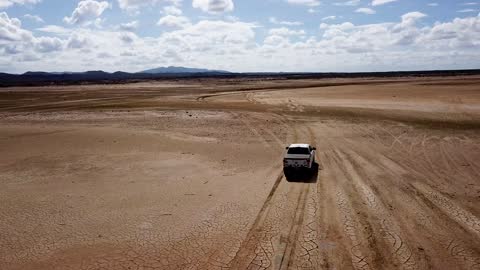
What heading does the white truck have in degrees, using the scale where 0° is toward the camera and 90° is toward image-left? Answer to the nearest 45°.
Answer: approximately 180°
